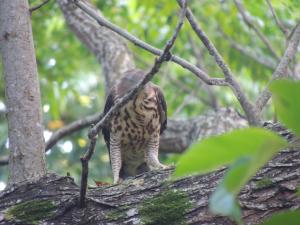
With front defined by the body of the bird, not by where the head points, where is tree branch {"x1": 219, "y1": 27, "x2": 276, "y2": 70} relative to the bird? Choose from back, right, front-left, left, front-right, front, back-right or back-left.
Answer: back-left

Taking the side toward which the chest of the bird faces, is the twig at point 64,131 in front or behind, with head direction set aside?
behind

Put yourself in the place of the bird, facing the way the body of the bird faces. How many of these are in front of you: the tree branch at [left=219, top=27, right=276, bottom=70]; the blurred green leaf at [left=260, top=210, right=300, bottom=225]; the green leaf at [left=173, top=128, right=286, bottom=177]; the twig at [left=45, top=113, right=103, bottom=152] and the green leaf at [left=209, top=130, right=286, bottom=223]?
3

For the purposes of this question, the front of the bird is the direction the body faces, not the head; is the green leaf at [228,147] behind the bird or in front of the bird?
in front

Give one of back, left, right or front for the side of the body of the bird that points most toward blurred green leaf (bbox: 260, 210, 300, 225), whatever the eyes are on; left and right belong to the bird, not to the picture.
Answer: front

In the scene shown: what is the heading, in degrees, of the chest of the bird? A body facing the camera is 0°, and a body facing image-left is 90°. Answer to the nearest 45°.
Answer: approximately 0°

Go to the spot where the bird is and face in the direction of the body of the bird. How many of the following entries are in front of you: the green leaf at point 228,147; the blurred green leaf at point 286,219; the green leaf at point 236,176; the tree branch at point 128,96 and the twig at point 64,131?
4

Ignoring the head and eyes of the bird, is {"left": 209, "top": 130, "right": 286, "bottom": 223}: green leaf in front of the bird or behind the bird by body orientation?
in front

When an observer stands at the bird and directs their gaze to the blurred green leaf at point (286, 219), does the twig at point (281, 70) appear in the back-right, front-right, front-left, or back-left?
front-left

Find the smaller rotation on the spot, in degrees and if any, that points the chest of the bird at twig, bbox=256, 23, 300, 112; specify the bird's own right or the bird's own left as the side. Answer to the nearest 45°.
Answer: approximately 45° to the bird's own left
